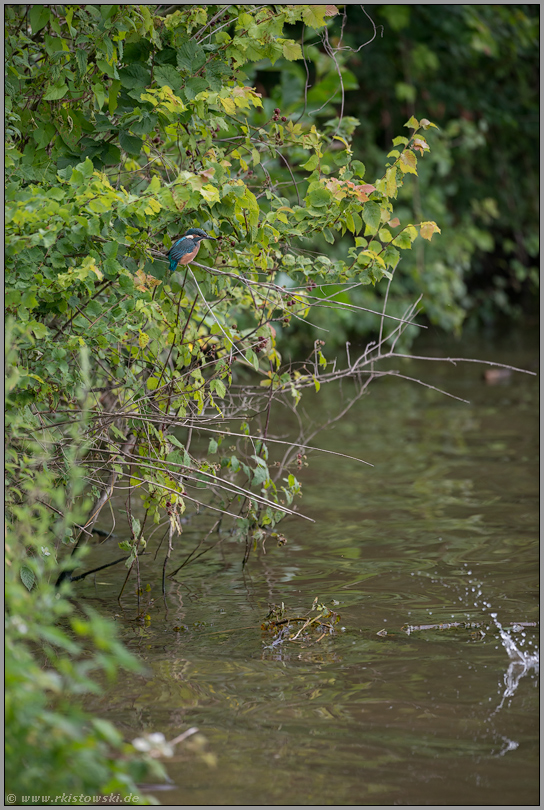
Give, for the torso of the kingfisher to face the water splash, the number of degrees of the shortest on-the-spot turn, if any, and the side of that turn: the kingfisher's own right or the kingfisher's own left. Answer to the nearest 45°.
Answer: approximately 45° to the kingfisher's own right

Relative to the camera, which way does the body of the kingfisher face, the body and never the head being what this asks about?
to the viewer's right
